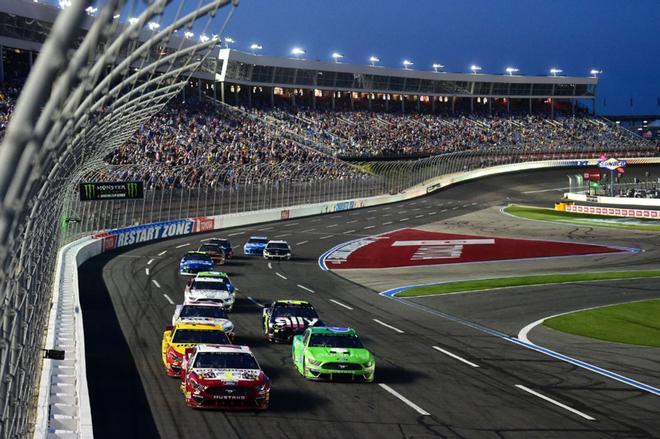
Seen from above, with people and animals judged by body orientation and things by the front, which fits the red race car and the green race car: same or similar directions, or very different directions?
same or similar directions

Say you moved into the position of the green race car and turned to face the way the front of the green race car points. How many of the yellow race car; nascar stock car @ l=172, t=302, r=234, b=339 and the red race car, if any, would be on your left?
0

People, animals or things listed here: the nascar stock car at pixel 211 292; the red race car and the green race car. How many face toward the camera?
3

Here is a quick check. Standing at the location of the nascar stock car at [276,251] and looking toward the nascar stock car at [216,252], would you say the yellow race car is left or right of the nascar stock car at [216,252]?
left

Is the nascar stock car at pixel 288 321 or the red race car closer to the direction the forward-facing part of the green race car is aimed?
the red race car

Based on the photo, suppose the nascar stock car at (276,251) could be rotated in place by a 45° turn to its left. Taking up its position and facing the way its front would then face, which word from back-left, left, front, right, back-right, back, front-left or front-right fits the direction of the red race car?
front-right

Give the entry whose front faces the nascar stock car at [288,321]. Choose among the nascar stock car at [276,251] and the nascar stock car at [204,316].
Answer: the nascar stock car at [276,251]

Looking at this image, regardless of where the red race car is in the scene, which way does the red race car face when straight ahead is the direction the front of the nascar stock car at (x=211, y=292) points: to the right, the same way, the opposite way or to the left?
the same way

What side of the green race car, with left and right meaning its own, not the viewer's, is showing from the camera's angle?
front

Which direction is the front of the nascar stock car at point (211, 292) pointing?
toward the camera

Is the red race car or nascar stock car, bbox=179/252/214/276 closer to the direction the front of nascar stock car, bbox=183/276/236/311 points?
the red race car

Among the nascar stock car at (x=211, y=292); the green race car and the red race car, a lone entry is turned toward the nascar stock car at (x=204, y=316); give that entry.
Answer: the nascar stock car at (x=211, y=292)

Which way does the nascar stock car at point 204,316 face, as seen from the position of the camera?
facing the viewer

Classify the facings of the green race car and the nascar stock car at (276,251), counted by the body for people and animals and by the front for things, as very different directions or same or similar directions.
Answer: same or similar directions

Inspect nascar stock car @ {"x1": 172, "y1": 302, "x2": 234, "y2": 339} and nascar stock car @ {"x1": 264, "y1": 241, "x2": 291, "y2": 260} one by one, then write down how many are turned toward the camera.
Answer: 2

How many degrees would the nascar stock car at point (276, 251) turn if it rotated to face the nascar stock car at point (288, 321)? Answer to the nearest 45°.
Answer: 0° — it already faces it

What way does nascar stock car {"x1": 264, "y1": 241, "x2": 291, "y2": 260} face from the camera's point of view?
toward the camera
